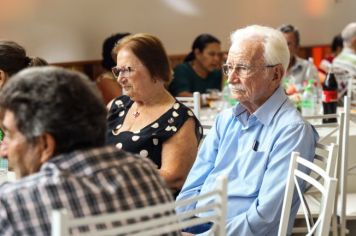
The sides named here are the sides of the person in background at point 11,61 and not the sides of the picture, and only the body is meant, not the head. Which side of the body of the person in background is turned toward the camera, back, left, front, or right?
left

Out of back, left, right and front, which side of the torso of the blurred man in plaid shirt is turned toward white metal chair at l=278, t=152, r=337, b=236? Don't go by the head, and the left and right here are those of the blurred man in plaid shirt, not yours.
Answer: right

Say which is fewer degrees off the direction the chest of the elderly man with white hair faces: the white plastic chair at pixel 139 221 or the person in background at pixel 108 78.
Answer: the white plastic chair

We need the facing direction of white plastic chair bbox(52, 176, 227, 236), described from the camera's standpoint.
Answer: facing away from the viewer and to the left of the viewer

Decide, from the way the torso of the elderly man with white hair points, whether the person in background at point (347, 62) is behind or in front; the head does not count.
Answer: behind

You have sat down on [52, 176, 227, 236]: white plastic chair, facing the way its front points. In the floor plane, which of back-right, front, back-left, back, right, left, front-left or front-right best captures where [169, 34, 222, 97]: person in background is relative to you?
front-right

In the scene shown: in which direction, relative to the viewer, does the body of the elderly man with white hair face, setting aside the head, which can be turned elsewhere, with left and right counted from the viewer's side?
facing the viewer and to the left of the viewer

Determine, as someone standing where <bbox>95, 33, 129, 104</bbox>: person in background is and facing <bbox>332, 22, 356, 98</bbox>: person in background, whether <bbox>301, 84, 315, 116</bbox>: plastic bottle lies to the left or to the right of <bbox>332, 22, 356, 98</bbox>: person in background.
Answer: right

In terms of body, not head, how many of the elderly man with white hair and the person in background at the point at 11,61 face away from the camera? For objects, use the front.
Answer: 0

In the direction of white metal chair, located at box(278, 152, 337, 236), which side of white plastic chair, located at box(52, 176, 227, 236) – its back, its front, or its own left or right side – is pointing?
right

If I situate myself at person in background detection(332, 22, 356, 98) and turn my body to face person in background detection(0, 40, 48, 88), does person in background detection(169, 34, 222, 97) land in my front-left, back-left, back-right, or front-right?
front-right
